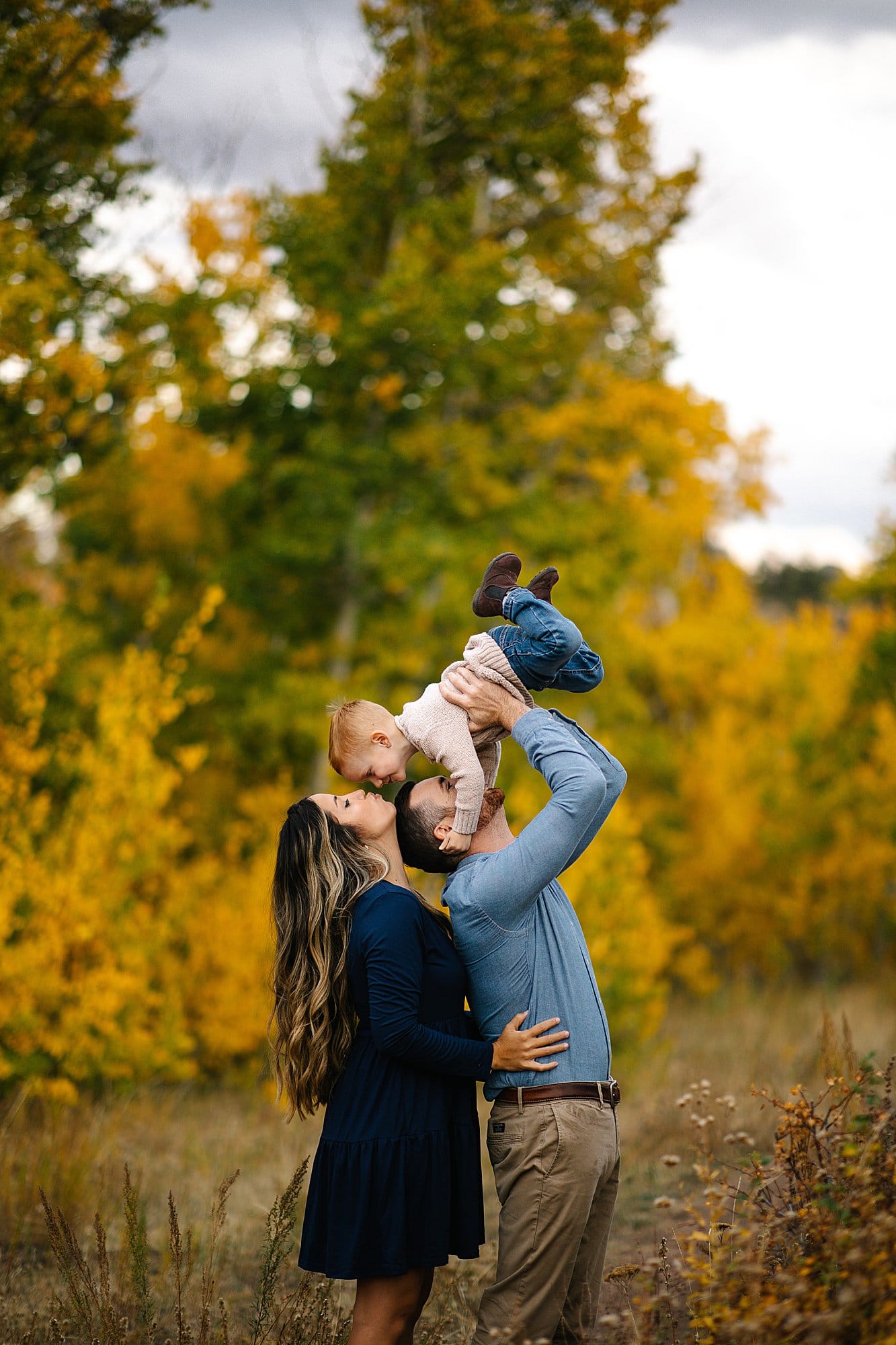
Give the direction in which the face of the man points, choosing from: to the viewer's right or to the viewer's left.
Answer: to the viewer's left

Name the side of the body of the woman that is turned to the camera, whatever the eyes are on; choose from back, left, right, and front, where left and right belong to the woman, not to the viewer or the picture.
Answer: right
